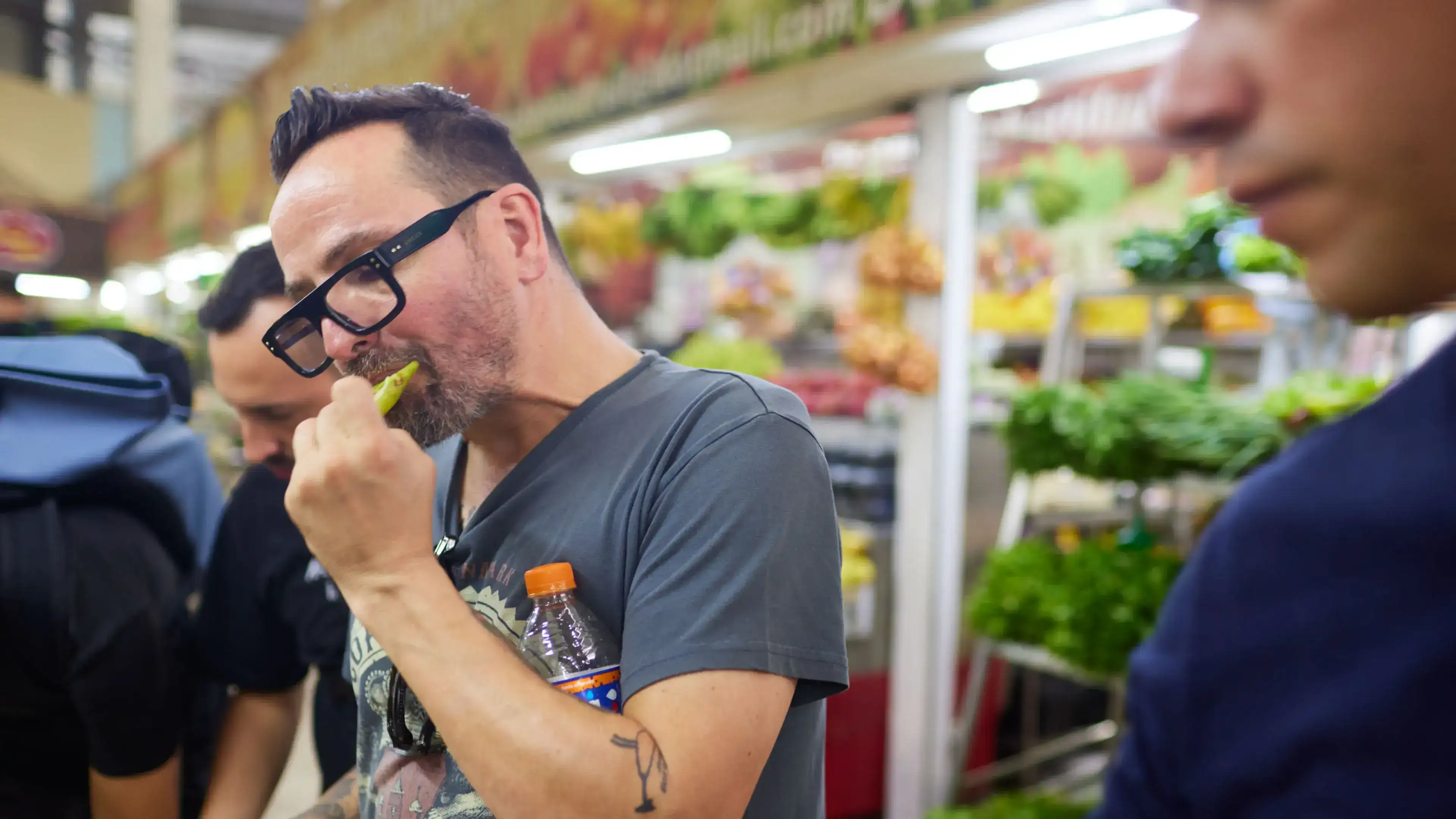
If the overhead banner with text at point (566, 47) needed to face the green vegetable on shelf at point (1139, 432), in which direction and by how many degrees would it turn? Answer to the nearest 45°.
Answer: approximately 90° to its left

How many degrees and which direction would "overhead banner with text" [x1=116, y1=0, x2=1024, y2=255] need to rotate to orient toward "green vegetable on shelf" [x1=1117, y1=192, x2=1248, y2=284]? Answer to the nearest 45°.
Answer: approximately 90° to its left

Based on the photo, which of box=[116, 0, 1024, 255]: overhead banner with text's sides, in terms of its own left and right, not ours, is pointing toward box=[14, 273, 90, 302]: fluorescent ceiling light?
right

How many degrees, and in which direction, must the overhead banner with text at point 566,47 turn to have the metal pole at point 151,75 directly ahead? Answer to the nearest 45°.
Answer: approximately 90° to its right

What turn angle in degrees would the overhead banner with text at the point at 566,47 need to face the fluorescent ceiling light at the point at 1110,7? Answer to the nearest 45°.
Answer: approximately 90° to its left

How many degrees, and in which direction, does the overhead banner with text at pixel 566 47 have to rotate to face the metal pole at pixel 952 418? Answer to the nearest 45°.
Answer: approximately 90° to its left

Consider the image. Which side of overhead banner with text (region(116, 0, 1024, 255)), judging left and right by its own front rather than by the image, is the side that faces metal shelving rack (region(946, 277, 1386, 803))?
left

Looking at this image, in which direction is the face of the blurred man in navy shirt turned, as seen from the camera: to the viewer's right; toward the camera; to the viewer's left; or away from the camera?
to the viewer's left
